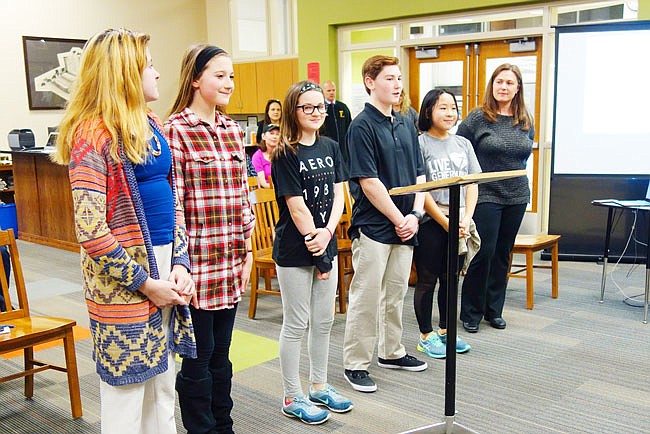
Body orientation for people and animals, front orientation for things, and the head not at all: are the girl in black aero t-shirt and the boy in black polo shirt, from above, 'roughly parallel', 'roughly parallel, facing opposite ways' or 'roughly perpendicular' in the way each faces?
roughly parallel

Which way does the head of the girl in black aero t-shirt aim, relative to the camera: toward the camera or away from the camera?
toward the camera

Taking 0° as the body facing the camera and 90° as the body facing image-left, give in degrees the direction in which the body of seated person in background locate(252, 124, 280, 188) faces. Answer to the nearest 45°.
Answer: approximately 315°

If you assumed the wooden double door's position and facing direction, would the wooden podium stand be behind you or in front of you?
in front

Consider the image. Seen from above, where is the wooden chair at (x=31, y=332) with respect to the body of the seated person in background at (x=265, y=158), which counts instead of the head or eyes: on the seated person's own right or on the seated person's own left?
on the seated person's own right

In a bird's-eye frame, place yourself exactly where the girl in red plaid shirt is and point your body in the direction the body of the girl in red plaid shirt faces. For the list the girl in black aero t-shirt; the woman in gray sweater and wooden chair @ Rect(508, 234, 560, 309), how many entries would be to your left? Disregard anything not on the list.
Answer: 3

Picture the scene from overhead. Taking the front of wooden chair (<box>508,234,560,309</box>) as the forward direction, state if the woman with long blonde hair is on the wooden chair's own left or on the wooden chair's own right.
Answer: on the wooden chair's own right

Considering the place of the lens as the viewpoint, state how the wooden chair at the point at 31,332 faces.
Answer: facing the viewer and to the right of the viewer

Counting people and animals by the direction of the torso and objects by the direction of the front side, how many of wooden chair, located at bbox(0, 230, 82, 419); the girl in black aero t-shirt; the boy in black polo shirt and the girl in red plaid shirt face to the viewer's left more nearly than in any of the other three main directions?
0

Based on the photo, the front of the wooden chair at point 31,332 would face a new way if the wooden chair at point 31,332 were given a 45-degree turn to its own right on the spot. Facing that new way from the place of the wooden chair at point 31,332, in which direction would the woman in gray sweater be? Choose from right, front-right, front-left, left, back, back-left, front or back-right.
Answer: left

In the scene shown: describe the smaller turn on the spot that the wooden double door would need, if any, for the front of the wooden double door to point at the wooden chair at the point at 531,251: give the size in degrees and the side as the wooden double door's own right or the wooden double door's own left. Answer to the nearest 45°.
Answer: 0° — it already faces it

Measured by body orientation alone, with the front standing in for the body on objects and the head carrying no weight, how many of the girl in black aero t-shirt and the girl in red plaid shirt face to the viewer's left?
0

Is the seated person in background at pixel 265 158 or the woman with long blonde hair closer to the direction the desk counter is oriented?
the woman with long blonde hair

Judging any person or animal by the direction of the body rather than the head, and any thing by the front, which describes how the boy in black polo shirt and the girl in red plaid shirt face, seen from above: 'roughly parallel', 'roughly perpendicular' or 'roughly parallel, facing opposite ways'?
roughly parallel

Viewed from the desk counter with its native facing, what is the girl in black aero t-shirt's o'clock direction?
The girl in black aero t-shirt is roughly at 10 o'clock from the desk counter.

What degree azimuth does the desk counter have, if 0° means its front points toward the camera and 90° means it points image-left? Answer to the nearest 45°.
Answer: approximately 45°

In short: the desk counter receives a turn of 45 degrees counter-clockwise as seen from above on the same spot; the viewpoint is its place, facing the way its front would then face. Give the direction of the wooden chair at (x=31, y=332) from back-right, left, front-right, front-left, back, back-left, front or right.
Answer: front

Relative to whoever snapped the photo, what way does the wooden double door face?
facing the viewer

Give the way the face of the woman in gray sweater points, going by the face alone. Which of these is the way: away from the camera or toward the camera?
toward the camera

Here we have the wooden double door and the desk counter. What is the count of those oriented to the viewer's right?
0

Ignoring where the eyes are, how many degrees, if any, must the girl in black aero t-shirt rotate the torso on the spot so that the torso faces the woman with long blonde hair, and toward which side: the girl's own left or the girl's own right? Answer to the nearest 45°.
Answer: approximately 90° to the girl's own right
